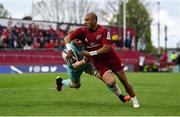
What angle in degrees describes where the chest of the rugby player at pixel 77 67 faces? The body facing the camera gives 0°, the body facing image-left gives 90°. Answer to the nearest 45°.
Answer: approximately 270°

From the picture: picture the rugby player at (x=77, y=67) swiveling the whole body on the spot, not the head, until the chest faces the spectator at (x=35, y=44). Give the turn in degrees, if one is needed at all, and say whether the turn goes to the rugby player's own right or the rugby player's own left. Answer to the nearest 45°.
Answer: approximately 90° to the rugby player's own left

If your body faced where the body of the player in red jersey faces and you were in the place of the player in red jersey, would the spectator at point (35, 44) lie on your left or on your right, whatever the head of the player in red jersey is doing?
on your right

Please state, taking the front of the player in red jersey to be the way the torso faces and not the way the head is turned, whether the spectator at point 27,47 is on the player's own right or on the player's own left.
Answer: on the player's own right
